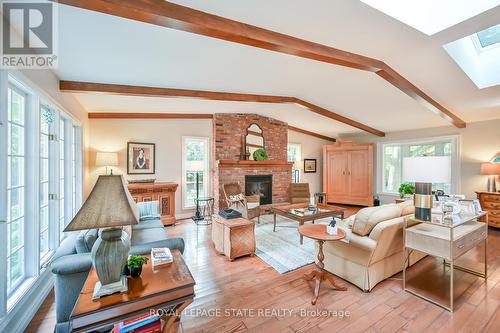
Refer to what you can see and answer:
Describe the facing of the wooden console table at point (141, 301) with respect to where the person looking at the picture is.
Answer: facing the viewer

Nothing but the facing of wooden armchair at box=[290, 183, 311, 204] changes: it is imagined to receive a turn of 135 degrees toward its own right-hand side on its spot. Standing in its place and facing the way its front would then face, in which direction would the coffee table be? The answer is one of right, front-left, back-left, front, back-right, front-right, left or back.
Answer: back-left

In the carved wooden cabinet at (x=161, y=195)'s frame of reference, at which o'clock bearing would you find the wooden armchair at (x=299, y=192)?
The wooden armchair is roughly at 9 o'clock from the carved wooden cabinet.

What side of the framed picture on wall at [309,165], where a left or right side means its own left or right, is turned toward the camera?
front

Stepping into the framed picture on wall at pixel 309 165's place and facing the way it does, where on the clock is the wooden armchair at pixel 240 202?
The wooden armchair is roughly at 1 o'clock from the framed picture on wall.

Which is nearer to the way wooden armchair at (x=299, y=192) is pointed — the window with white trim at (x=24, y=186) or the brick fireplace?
the window with white trim

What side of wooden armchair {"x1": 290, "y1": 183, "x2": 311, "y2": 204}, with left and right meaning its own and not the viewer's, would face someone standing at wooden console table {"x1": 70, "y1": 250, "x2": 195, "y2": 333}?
front

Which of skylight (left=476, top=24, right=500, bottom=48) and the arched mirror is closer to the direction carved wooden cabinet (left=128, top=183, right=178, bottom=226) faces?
the skylight

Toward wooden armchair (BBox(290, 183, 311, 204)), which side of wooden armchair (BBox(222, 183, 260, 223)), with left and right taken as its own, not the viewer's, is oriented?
left

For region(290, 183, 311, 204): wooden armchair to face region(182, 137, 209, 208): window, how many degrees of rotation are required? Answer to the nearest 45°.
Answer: approximately 45° to its right

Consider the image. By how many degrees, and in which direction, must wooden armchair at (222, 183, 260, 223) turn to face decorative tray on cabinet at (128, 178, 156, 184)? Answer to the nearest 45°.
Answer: approximately 135° to its right

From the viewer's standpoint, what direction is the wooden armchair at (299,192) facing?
toward the camera

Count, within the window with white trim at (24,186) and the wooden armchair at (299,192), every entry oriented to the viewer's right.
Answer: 1

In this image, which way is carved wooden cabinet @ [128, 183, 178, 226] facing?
toward the camera
